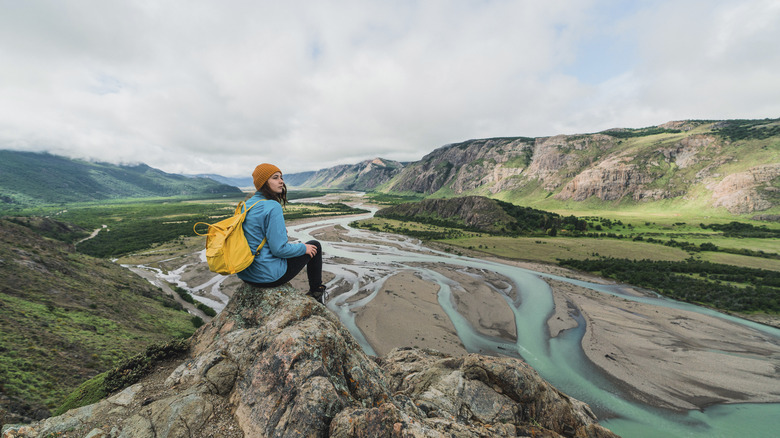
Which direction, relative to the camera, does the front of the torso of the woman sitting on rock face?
to the viewer's right

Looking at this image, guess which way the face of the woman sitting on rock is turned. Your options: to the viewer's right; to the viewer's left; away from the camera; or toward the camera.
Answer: to the viewer's right
